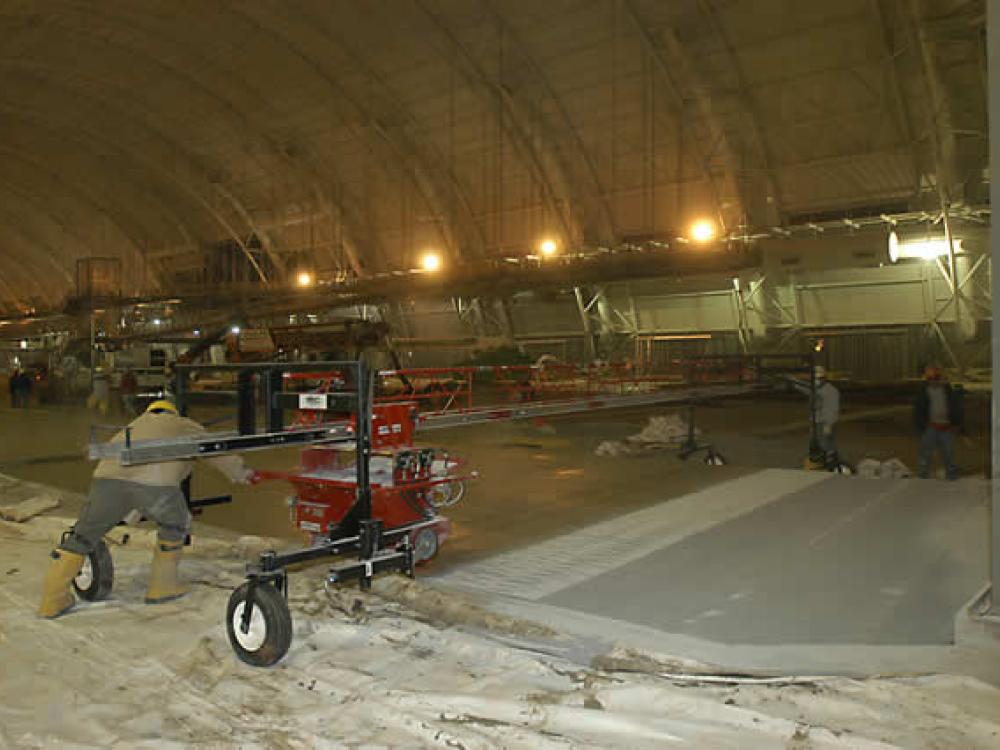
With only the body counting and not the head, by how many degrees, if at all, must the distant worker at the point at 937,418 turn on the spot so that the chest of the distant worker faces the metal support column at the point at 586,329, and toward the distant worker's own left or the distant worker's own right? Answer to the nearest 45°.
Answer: approximately 135° to the distant worker's own right

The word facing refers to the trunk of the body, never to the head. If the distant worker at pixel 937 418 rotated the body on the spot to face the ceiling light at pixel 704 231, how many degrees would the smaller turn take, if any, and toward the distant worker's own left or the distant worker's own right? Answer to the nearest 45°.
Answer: approximately 135° to the distant worker's own right

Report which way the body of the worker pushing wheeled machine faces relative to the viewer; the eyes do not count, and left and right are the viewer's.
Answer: facing away from the viewer and to the right of the viewer

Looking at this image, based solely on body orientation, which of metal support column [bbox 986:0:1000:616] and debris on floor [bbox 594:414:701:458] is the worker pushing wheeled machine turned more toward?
the debris on floor

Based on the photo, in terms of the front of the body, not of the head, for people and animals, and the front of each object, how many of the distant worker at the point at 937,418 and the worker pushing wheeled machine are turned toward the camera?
1

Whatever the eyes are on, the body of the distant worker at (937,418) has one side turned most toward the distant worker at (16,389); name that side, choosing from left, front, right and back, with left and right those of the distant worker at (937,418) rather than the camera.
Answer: right

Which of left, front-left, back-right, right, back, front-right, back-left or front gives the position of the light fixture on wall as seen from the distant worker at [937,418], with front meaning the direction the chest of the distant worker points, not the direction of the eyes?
back

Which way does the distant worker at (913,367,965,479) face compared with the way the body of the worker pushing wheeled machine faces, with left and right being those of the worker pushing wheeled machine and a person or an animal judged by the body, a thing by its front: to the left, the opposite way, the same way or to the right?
the opposite way

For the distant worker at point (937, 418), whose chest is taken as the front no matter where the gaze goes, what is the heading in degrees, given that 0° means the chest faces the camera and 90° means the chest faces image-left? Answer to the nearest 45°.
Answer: approximately 0°
